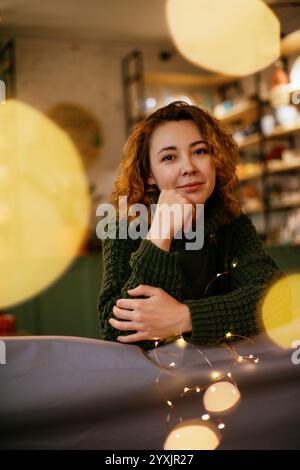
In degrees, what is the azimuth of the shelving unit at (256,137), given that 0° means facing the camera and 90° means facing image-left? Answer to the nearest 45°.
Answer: approximately 45°

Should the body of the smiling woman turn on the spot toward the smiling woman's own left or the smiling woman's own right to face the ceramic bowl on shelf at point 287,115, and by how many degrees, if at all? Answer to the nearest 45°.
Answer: approximately 180°

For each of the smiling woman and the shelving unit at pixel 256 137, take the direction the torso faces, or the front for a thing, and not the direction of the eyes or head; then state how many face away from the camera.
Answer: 0

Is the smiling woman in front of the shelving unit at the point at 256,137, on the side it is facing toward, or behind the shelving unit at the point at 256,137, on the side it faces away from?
in front

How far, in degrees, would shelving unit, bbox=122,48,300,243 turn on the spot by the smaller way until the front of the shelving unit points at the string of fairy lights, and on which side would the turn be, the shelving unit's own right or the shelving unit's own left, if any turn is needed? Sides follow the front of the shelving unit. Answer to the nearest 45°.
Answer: approximately 45° to the shelving unit's own left

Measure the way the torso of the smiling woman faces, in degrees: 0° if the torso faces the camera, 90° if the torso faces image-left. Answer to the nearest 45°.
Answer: approximately 0°
